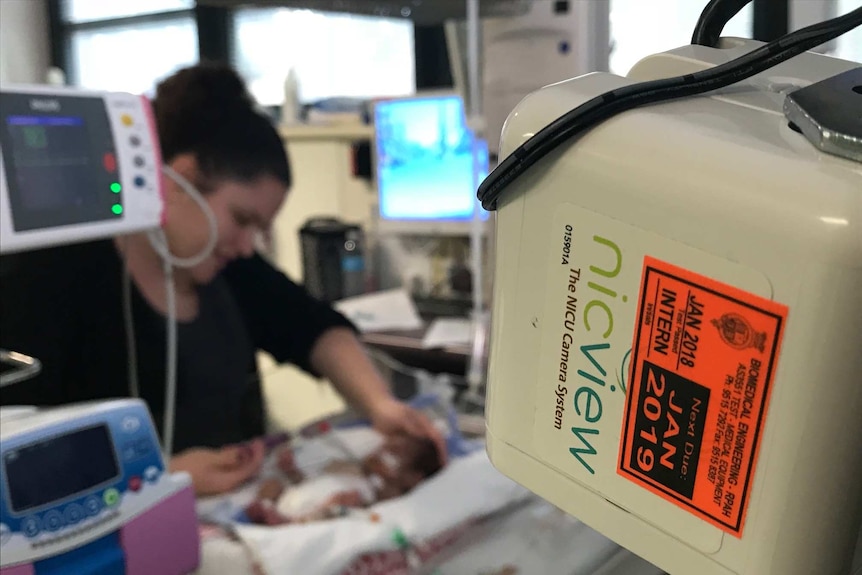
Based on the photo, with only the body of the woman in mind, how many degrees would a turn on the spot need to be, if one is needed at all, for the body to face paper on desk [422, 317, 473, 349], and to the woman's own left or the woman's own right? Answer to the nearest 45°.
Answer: approximately 90° to the woman's own left

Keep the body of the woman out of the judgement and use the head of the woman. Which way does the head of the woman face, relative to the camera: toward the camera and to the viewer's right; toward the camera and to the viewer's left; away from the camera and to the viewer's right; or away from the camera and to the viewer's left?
toward the camera and to the viewer's right

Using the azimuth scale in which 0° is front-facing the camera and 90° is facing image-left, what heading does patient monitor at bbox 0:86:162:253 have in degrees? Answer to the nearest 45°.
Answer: approximately 315°

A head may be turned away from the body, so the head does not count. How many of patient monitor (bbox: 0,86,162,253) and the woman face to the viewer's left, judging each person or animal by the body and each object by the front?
0

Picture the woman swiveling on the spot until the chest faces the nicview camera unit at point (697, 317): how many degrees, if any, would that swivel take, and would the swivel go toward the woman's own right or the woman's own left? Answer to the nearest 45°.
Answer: approximately 45° to the woman's own right

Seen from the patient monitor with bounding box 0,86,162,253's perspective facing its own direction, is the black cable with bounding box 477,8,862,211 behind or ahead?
ahead

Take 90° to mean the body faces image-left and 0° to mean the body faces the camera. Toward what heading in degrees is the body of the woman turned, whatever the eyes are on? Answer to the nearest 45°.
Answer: approximately 315°

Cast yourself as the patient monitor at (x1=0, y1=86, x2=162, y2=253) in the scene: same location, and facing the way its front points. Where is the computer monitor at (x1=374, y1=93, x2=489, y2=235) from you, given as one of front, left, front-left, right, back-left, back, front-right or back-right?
left
